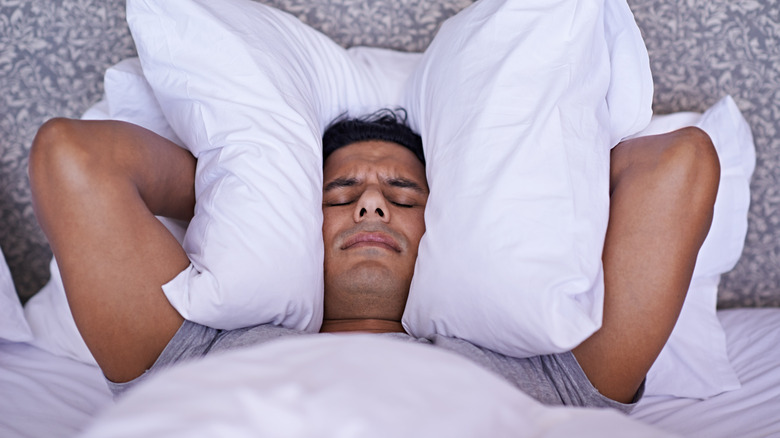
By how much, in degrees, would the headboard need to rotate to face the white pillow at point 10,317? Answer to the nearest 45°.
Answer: approximately 90° to its right

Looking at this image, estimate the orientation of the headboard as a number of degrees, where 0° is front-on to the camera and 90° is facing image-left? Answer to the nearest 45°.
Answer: approximately 0°
